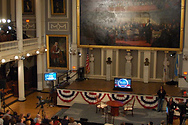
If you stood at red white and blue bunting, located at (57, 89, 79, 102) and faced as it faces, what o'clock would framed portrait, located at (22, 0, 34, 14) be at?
The framed portrait is roughly at 5 o'clock from the red white and blue bunting.

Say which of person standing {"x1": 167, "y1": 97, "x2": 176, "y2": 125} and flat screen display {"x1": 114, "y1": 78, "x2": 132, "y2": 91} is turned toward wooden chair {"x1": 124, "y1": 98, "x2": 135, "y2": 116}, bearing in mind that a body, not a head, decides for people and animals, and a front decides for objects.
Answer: the flat screen display

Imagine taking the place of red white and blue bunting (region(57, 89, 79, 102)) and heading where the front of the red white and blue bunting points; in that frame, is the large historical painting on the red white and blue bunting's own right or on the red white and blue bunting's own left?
on the red white and blue bunting's own left

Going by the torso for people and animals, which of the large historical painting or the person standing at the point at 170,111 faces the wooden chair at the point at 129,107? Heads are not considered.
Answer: the large historical painting
